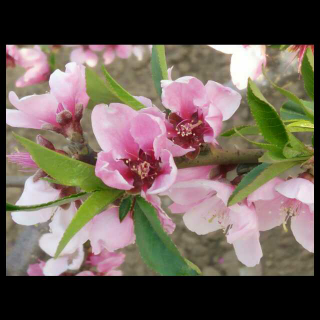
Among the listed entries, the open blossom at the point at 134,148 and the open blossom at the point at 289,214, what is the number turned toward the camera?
2

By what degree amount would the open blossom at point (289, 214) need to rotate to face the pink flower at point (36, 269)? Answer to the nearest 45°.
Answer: approximately 135° to its right

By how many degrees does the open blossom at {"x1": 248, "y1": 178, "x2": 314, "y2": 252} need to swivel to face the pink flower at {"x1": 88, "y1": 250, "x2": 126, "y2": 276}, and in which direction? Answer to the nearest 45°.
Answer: approximately 135° to its right

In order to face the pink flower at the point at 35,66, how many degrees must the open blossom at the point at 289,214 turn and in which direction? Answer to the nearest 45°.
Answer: approximately 135° to its right

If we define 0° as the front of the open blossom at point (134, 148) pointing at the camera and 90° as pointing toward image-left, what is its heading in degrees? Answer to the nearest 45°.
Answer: approximately 0°

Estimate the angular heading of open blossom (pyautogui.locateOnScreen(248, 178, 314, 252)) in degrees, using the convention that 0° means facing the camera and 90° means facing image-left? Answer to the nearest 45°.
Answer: approximately 0°
